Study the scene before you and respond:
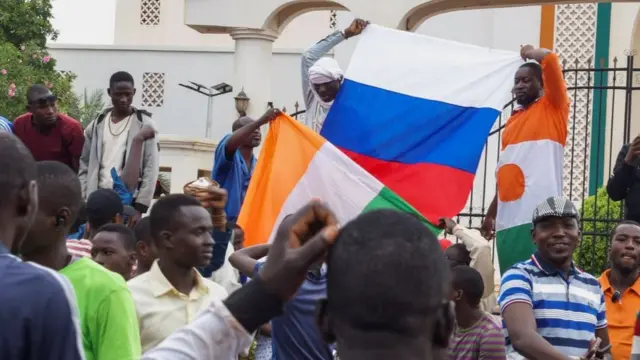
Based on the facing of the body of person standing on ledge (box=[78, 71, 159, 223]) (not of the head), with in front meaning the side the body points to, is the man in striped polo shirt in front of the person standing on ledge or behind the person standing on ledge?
in front

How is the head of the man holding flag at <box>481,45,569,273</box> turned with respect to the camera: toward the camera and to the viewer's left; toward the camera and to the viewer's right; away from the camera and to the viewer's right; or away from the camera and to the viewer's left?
toward the camera and to the viewer's left

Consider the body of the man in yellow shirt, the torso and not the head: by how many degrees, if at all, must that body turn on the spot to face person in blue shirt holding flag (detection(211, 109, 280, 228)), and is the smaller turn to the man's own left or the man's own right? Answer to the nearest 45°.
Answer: approximately 135° to the man's own left

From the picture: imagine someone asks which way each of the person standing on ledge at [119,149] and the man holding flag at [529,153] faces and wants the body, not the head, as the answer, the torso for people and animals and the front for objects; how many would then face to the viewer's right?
0

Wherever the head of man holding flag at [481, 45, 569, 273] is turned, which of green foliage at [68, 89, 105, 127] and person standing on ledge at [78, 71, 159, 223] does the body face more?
the person standing on ledge

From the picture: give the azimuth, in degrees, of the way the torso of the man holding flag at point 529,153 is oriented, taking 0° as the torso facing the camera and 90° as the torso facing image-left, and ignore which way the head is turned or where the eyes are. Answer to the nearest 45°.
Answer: approximately 45°

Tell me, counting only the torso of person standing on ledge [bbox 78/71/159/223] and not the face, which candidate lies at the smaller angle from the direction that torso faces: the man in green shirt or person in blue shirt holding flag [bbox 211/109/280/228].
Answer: the man in green shirt

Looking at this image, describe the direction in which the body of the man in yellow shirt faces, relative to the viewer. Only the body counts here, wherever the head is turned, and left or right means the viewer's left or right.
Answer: facing the viewer and to the right of the viewer

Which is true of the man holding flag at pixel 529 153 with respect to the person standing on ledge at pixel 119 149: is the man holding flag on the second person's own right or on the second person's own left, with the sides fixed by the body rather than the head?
on the second person's own left

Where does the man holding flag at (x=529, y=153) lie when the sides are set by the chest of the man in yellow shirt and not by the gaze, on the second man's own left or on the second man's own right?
on the second man's own left
